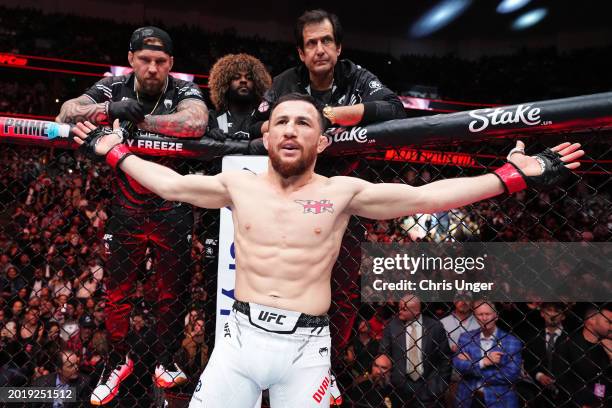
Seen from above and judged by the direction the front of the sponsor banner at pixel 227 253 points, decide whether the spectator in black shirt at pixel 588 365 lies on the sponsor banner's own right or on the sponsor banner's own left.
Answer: on the sponsor banner's own left

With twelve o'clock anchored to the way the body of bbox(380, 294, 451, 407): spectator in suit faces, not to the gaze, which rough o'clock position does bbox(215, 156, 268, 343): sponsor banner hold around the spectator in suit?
The sponsor banner is roughly at 1 o'clock from the spectator in suit.

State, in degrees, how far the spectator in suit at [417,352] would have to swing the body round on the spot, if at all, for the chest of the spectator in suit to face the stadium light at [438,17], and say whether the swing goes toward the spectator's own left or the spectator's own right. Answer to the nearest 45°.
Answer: approximately 180°

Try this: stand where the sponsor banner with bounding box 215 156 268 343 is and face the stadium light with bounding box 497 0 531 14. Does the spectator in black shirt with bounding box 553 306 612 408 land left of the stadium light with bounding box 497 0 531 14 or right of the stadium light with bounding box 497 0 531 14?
right

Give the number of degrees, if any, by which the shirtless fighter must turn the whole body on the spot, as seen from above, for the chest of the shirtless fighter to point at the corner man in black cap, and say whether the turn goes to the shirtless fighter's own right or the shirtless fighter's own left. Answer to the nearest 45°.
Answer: approximately 135° to the shirtless fighter's own right

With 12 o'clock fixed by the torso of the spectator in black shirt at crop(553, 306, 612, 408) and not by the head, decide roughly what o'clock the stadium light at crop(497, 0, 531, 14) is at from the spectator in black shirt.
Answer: The stadium light is roughly at 7 o'clock from the spectator in black shirt.

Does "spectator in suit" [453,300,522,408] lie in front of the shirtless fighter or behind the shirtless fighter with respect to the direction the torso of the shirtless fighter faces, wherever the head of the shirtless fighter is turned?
behind

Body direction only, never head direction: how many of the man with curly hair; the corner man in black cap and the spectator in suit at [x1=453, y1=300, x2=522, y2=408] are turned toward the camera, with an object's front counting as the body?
3

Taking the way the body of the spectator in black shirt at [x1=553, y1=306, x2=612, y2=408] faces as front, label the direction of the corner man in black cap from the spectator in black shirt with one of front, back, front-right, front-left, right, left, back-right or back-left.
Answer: right
